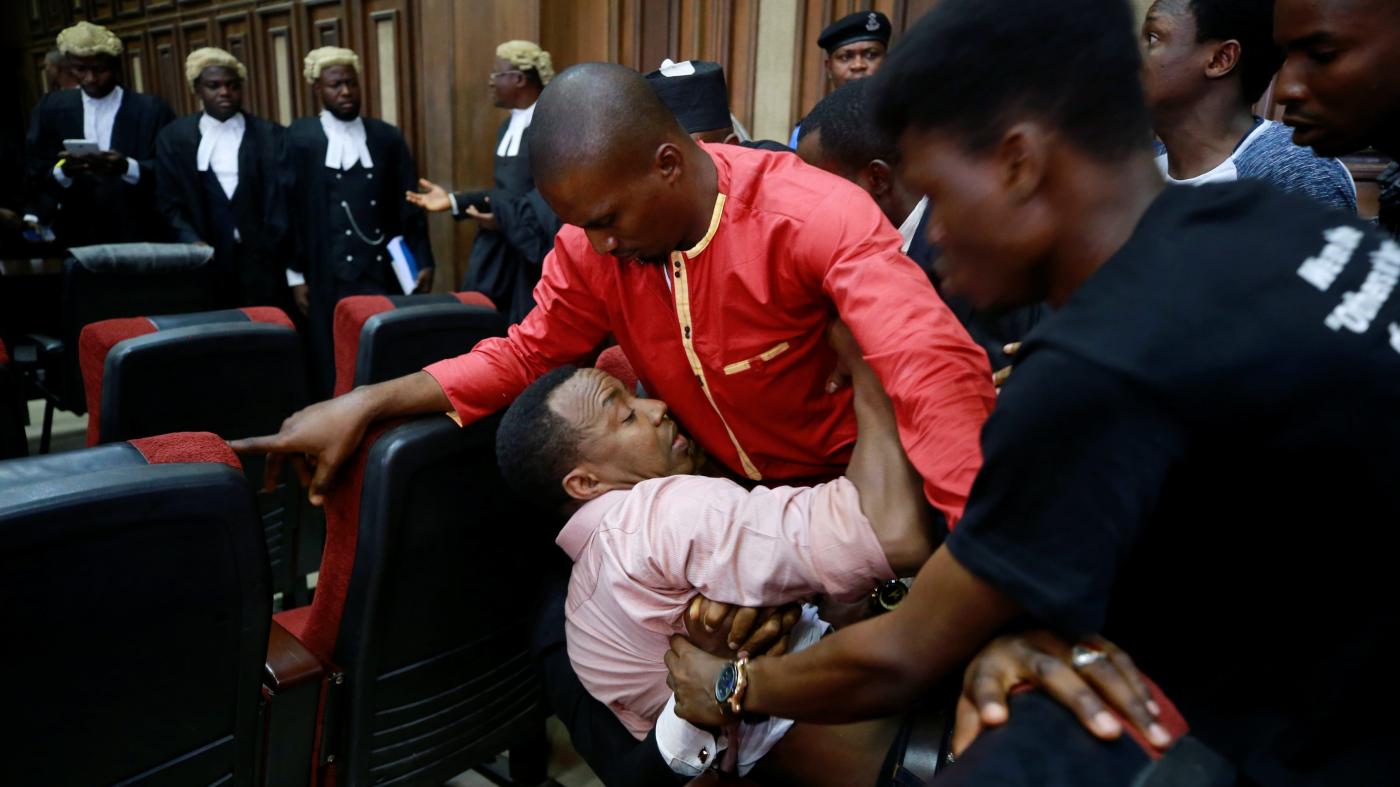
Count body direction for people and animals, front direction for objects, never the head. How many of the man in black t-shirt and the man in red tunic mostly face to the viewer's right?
0

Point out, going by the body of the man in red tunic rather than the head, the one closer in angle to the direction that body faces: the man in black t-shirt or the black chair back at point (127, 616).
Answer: the black chair back

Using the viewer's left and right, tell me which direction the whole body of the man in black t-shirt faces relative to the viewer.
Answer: facing away from the viewer and to the left of the viewer

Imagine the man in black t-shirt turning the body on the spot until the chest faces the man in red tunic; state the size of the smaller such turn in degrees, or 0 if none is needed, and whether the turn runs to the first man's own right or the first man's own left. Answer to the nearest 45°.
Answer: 0° — they already face them

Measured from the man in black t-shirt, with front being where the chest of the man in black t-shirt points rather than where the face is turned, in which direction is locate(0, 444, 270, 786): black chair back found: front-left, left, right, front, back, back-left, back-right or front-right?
front-left

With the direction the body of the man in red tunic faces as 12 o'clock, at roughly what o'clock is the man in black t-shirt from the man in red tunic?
The man in black t-shirt is roughly at 10 o'clock from the man in red tunic.

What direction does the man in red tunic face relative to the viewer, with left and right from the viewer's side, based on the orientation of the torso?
facing the viewer and to the left of the viewer
